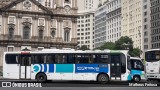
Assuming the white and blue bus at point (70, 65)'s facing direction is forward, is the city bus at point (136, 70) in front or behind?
in front

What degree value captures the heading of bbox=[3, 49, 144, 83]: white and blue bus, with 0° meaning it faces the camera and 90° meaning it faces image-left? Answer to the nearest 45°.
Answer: approximately 270°

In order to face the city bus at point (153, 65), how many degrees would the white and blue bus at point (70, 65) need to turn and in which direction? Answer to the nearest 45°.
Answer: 0° — it already faces it
